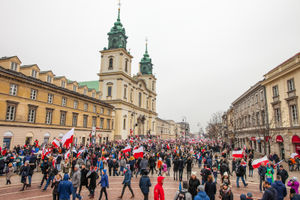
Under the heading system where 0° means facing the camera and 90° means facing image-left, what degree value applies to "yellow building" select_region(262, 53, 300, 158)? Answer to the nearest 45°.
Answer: approximately 45°

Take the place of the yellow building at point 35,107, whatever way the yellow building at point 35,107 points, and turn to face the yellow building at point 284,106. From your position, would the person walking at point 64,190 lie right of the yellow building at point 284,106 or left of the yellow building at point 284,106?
right

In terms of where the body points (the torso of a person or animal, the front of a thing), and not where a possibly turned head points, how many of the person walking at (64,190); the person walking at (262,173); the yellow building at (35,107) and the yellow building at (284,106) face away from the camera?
2

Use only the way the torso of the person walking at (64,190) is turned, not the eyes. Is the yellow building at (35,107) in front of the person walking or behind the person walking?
in front

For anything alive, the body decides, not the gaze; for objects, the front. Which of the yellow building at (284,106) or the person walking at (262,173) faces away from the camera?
the person walking

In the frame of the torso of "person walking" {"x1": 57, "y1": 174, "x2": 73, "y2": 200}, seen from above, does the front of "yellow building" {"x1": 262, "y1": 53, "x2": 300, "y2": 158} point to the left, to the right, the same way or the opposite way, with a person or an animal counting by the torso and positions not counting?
to the left

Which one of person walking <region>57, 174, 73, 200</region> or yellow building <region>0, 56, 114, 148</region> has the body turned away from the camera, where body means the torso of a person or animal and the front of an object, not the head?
the person walking

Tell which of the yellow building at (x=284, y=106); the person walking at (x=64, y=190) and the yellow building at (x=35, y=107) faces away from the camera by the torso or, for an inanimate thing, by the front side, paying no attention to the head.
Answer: the person walking

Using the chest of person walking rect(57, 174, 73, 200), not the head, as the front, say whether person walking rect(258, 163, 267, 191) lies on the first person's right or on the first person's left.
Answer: on the first person's right

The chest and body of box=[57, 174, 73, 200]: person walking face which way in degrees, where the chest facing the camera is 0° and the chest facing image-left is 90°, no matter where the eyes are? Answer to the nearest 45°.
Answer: approximately 180°

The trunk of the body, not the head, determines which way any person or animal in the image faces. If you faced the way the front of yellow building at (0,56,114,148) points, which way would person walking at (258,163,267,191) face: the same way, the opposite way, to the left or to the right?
to the left

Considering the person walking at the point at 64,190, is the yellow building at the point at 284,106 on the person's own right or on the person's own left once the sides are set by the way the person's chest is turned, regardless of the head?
on the person's own right

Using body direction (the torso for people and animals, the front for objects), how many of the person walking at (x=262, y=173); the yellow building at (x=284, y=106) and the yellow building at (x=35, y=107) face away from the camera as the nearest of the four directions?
1

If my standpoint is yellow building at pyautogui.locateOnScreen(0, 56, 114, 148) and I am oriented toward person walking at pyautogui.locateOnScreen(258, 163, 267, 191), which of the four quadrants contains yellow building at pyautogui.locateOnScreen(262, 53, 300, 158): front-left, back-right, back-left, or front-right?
front-left
